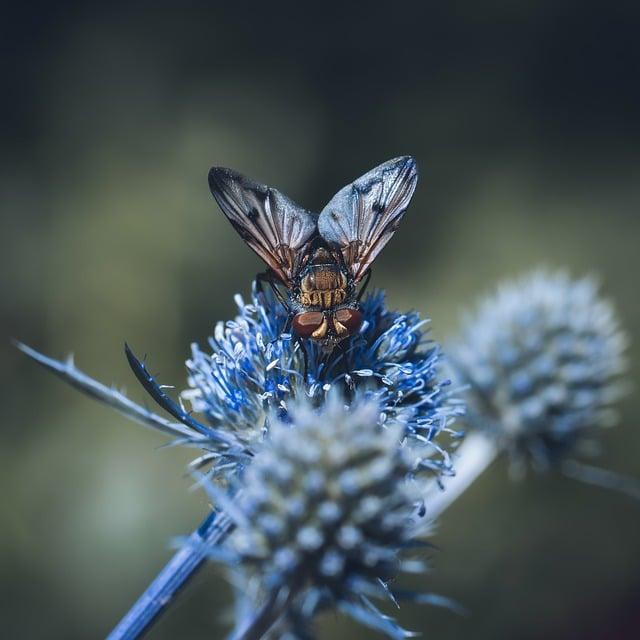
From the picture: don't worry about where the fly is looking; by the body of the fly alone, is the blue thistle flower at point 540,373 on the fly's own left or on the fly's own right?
on the fly's own left

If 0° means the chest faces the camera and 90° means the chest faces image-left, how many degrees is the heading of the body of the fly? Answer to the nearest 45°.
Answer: approximately 0°
